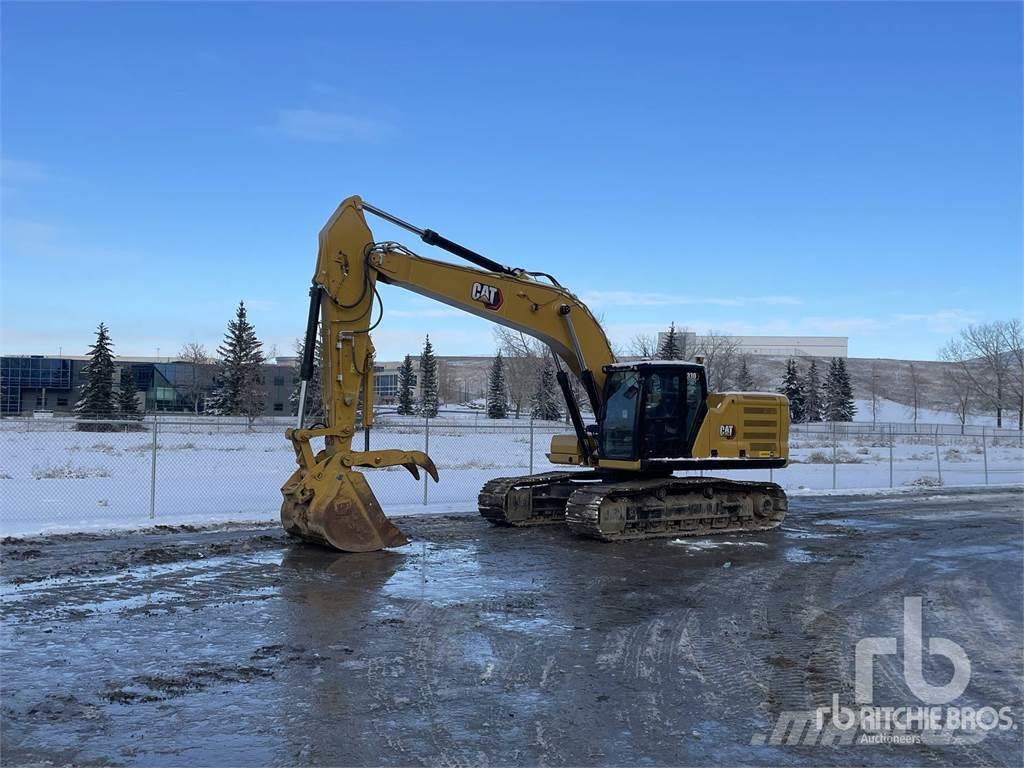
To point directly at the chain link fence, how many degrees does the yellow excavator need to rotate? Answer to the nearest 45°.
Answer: approximately 90° to its right

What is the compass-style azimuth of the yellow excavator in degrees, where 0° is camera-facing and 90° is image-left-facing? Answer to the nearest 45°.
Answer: approximately 45°
